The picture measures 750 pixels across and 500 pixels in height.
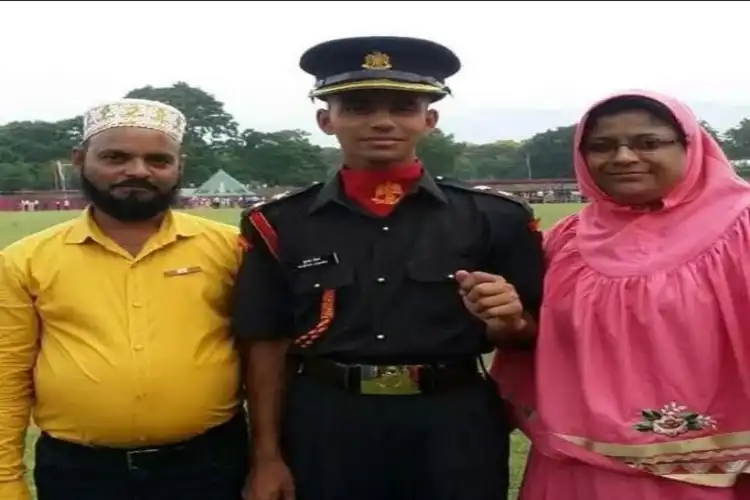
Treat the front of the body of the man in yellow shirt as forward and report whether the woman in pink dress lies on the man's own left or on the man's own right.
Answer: on the man's own left

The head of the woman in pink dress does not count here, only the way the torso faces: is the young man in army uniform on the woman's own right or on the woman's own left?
on the woman's own right

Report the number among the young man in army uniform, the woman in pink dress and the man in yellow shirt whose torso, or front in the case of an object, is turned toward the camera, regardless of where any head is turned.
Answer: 3

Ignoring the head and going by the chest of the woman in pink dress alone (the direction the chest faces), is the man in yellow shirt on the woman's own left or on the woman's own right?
on the woman's own right

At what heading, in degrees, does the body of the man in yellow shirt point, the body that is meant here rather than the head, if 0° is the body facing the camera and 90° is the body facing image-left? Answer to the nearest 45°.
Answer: approximately 0°

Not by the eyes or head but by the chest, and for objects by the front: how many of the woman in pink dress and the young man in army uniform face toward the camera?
2

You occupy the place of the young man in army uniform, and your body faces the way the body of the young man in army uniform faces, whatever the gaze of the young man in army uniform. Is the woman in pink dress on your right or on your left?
on your left
